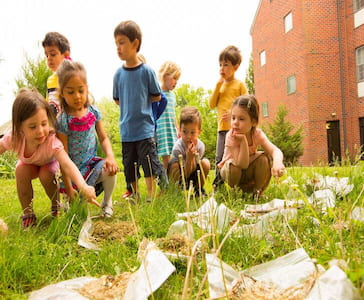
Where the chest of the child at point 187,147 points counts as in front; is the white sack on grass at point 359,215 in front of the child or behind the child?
in front

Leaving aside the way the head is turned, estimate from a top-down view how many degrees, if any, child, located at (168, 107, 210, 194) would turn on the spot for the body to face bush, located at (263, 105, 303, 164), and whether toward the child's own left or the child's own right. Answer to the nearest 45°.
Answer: approximately 180°

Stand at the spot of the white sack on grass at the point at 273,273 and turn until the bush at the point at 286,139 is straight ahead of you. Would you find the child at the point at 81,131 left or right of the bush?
left

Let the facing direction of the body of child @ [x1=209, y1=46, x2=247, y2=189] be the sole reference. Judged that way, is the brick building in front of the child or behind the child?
behind

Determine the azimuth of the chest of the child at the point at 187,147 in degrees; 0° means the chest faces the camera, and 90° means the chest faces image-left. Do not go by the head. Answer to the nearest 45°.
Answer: approximately 0°

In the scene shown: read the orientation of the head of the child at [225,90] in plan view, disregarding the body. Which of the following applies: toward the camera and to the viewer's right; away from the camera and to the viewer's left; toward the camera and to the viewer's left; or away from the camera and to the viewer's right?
toward the camera and to the viewer's left

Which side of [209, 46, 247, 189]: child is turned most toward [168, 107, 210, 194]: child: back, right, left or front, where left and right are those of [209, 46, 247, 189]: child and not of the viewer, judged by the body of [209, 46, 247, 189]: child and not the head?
front

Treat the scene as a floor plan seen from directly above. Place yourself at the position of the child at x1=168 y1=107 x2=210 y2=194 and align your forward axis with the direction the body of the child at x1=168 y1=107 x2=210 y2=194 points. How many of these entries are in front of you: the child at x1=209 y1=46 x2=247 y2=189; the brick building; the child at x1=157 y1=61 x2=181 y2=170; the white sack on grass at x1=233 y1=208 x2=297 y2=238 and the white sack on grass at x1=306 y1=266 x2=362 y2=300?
2

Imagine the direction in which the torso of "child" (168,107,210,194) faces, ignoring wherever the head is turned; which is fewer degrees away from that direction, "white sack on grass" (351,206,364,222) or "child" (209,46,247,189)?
the white sack on grass

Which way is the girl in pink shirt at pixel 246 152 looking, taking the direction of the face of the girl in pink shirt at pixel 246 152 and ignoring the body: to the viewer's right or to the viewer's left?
to the viewer's left

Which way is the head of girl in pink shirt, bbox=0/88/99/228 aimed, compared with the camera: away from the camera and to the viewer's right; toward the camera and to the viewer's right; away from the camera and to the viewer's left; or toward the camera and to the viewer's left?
toward the camera and to the viewer's right

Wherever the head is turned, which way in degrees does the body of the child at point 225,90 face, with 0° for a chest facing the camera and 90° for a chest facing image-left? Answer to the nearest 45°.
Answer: approximately 45°

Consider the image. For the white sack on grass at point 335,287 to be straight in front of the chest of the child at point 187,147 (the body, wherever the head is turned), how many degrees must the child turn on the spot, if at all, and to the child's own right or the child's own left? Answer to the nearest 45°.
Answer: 0° — they already face it

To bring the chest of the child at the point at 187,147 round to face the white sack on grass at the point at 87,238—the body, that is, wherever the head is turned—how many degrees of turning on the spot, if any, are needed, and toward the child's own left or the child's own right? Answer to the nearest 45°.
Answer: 0° — they already face it

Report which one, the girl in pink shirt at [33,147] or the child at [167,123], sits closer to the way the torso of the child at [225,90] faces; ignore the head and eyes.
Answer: the girl in pink shirt

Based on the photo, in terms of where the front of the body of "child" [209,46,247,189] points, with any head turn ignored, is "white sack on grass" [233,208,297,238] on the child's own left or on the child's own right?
on the child's own left

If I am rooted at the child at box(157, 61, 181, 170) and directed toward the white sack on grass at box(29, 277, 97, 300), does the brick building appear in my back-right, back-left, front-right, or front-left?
back-left

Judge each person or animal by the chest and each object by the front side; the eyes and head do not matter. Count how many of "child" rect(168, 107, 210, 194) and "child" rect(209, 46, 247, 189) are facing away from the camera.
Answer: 0
